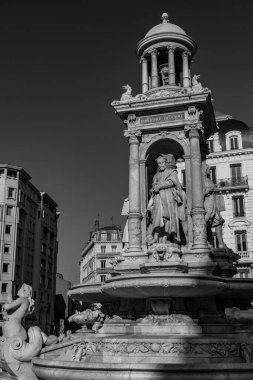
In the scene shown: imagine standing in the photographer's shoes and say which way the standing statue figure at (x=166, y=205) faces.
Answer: facing the viewer and to the left of the viewer
